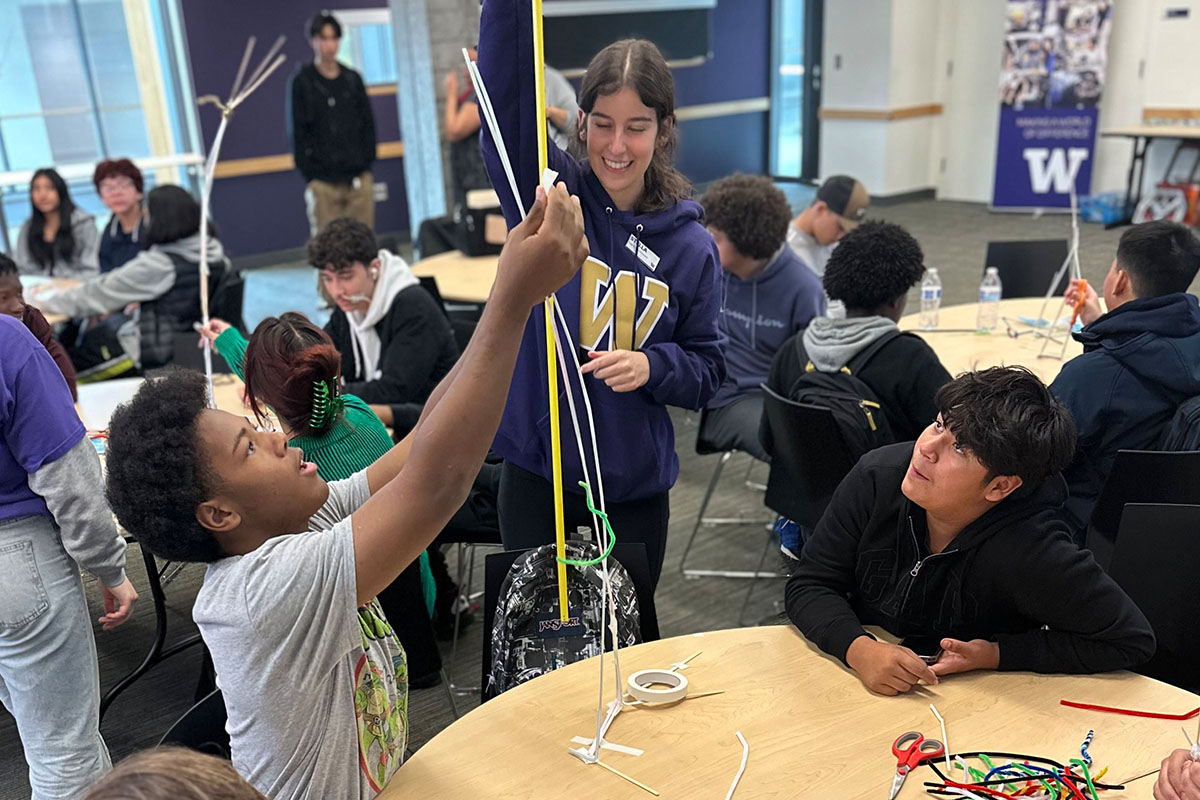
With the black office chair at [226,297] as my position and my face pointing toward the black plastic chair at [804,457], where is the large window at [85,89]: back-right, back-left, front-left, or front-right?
back-left

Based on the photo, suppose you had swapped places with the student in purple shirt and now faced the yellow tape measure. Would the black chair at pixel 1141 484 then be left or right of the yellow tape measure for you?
left

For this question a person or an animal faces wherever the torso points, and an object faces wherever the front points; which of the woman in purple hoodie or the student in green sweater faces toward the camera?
the woman in purple hoodie

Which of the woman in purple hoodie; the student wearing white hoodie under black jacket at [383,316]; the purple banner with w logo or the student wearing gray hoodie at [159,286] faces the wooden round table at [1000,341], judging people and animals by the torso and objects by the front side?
the purple banner with w logo

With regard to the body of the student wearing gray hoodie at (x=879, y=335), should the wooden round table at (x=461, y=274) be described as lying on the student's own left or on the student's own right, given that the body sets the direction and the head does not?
on the student's own left

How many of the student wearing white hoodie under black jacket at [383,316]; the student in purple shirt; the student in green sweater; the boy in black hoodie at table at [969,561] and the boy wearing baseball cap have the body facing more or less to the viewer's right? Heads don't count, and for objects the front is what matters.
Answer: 1

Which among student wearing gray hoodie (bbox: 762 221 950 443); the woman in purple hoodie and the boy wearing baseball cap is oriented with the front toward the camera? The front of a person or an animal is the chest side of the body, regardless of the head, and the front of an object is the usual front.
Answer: the woman in purple hoodie

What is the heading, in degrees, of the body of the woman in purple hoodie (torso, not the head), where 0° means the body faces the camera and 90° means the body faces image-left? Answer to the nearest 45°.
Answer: approximately 0°

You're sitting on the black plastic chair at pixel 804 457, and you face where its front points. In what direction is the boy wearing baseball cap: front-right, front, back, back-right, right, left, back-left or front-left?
front-left

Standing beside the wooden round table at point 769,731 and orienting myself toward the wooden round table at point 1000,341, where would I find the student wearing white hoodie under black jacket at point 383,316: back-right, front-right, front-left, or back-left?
front-left

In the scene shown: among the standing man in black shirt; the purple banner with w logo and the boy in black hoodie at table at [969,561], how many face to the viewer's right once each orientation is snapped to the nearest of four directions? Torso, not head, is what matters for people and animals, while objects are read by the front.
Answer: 0

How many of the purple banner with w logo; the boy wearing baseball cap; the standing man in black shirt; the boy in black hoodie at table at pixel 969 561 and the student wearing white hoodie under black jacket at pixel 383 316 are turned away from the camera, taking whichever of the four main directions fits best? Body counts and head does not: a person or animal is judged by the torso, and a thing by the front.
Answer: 0

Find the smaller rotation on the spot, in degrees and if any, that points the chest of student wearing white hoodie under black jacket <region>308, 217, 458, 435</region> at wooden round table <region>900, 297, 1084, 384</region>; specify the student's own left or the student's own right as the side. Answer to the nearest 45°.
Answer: approximately 135° to the student's own left

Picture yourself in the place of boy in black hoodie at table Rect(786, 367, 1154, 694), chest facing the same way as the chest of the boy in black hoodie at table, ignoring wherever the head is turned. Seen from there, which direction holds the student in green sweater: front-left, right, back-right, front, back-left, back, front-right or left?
front-right

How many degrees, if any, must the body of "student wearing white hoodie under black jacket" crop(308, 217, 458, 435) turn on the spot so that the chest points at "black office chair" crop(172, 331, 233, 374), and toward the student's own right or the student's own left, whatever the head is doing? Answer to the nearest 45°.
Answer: approximately 90° to the student's own right
